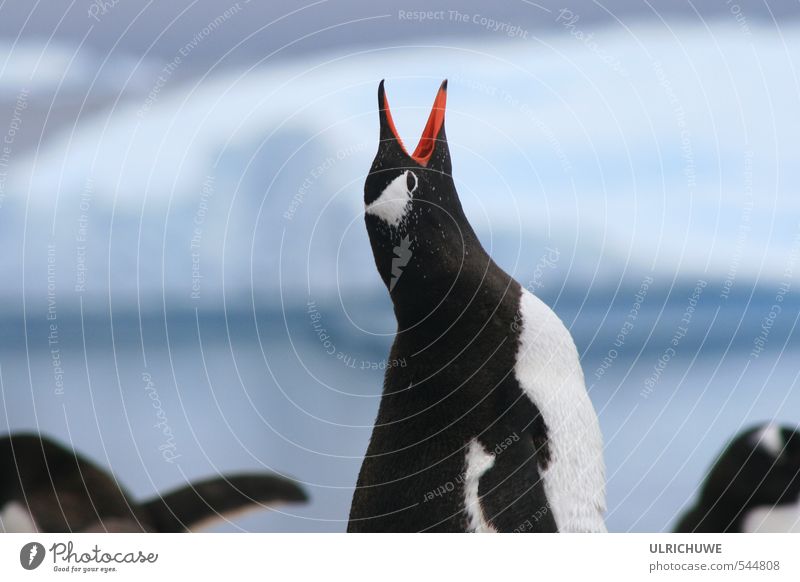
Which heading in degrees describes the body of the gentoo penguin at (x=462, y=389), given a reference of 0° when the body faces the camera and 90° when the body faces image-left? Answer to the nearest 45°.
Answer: approximately 270°

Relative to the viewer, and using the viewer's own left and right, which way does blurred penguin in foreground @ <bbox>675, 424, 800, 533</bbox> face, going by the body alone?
facing to the right of the viewer

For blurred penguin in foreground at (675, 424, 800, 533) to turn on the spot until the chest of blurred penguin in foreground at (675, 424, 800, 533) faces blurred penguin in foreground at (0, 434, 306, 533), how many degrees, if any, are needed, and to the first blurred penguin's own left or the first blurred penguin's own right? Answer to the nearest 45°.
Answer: approximately 180°
